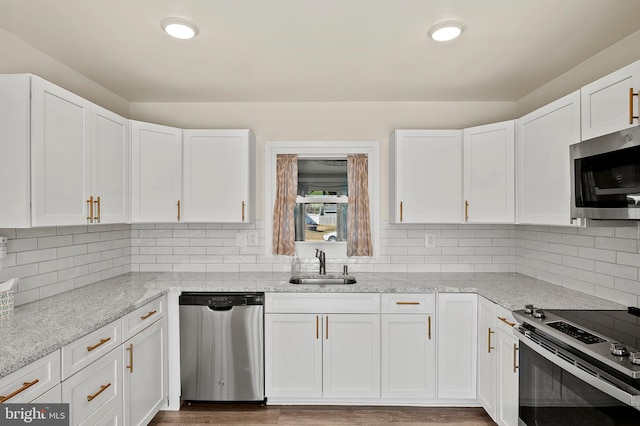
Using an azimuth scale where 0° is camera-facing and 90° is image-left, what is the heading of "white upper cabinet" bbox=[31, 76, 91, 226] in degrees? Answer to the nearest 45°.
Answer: approximately 315°

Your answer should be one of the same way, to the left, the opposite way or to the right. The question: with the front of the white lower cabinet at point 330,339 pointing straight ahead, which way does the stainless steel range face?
to the right

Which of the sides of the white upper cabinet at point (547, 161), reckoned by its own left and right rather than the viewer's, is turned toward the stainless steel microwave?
left

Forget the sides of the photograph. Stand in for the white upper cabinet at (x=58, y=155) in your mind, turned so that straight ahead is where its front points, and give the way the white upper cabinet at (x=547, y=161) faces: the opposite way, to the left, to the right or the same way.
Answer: the opposite way

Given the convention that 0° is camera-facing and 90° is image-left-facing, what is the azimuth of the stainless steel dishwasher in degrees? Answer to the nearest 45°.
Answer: approximately 0°

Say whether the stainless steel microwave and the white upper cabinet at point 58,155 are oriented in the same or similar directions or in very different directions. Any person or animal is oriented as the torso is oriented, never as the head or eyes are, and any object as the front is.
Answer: very different directions

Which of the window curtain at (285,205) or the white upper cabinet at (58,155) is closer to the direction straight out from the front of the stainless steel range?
the white upper cabinet

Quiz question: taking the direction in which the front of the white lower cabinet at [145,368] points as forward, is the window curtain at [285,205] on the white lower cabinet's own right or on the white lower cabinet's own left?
on the white lower cabinet's own left

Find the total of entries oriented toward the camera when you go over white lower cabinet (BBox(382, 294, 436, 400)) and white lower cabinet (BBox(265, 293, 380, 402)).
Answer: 2

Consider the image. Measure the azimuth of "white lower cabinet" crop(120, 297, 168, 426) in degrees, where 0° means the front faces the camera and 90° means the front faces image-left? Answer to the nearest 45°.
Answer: approximately 315°

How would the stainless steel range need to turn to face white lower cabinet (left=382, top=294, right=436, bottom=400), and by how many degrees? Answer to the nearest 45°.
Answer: approximately 90° to its right
